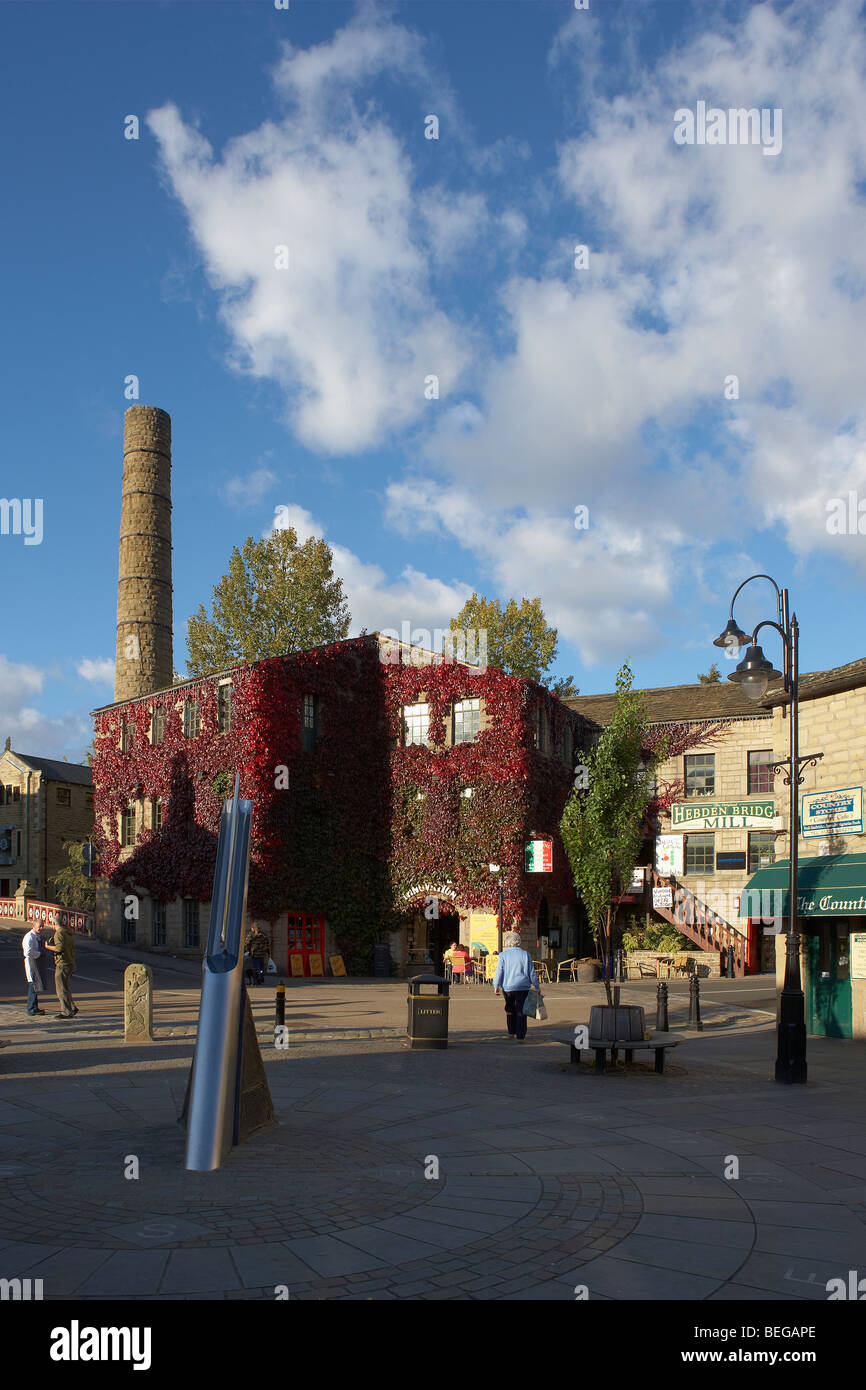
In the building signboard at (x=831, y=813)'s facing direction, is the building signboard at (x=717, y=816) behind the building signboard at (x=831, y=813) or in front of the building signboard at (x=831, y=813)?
behind

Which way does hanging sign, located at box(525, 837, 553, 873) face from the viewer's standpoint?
toward the camera

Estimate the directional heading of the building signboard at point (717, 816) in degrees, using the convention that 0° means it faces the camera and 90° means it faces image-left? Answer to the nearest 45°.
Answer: approximately 0°

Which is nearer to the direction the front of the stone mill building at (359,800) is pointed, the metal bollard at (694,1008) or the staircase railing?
the metal bollard

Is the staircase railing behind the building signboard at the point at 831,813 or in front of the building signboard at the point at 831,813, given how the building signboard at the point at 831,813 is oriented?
behind

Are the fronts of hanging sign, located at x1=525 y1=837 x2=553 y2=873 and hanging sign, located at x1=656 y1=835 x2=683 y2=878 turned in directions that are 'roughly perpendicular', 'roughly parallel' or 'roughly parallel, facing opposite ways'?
roughly parallel

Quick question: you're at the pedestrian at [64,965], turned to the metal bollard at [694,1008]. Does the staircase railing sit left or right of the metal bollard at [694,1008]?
left

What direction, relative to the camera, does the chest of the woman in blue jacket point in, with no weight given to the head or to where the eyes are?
away from the camera

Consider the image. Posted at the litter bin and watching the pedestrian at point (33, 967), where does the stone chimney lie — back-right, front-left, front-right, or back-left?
front-right

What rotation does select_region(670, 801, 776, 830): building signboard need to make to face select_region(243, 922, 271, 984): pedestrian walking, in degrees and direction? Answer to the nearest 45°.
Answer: approximately 45° to its right

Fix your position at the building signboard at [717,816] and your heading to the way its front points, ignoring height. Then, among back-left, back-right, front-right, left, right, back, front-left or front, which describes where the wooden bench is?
front

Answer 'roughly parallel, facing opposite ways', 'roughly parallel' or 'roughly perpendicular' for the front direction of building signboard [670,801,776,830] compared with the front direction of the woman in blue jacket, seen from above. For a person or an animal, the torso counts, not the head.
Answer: roughly parallel, facing opposite ways

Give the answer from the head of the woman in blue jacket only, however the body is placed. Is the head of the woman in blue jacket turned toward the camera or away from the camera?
away from the camera

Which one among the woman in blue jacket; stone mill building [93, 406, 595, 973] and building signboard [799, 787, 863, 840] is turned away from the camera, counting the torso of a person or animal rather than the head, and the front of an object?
the woman in blue jacket

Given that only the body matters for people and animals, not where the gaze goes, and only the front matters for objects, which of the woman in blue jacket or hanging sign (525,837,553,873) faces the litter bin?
the hanging sign
